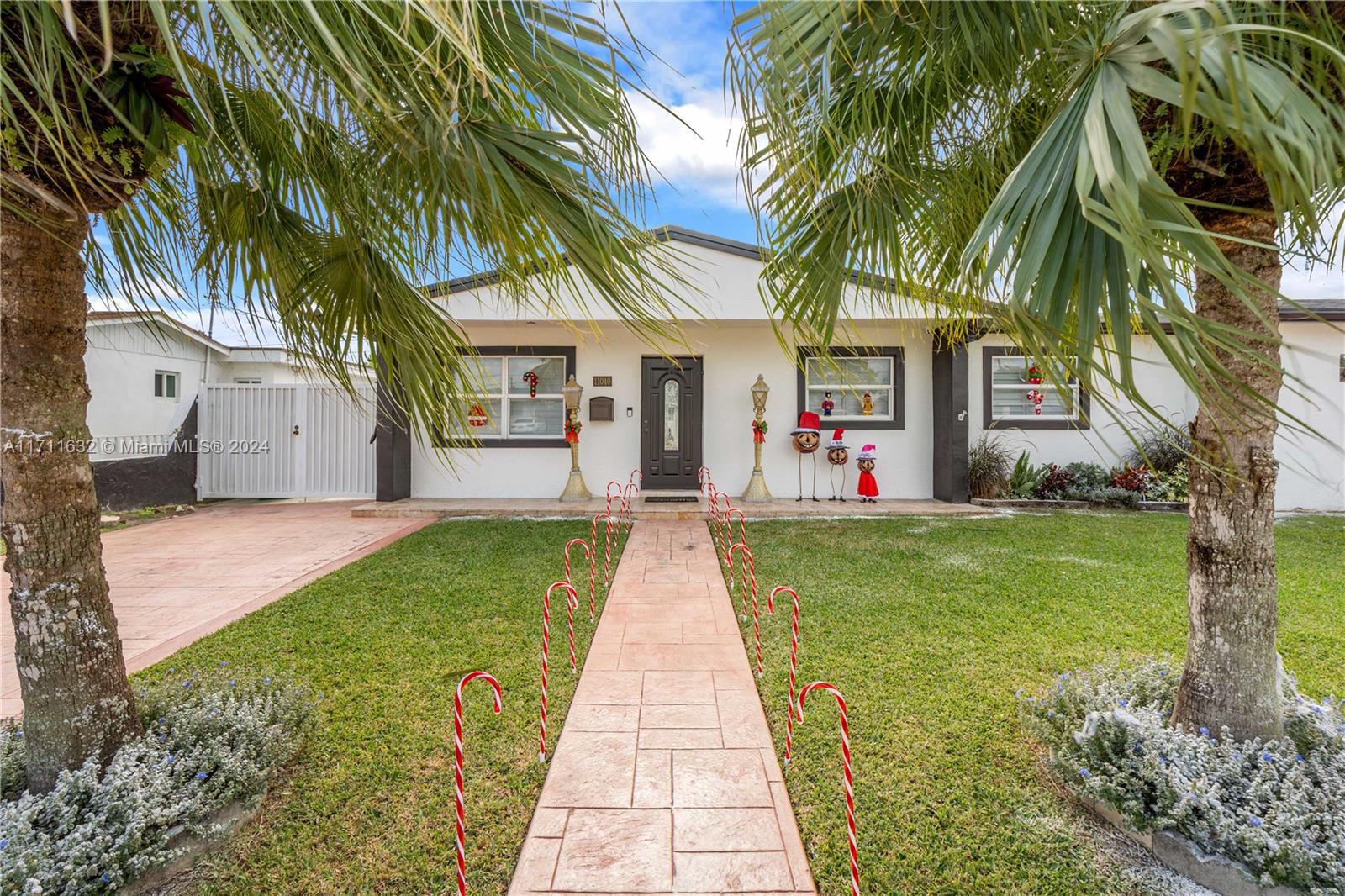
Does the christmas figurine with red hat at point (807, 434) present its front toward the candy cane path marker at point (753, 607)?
yes

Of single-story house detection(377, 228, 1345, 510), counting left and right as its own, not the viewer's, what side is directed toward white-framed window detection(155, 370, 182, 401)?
right

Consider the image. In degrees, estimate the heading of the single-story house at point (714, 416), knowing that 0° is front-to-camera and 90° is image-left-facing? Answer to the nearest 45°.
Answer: approximately 0°

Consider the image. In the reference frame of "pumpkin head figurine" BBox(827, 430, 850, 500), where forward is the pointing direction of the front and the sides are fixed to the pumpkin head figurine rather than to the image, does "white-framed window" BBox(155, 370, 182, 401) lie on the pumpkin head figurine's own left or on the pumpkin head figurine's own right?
on the pumpkin head figurine's own right

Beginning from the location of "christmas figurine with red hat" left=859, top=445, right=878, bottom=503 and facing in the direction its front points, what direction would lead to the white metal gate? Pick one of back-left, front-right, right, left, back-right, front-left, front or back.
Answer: right

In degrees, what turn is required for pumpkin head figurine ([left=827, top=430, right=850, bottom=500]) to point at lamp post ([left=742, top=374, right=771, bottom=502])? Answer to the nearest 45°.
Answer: approximately 90° to its right

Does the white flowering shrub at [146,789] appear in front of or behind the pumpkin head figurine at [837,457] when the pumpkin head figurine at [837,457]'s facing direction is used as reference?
in front

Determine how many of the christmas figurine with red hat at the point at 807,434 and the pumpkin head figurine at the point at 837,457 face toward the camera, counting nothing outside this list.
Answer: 2

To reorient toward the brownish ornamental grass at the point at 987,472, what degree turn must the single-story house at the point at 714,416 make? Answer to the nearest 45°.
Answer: approximately 90° to its left

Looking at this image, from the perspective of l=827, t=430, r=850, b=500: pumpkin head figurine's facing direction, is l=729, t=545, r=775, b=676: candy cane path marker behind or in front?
in front

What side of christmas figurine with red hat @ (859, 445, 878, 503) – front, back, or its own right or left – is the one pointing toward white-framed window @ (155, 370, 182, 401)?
right
